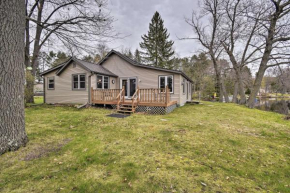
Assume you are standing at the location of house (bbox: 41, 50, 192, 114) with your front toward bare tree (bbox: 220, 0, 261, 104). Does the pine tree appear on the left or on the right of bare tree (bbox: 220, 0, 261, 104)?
left

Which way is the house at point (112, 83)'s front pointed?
toward the camera

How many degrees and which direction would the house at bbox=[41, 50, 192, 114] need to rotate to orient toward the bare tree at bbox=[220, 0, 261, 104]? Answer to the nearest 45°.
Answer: approximately 90° to its left

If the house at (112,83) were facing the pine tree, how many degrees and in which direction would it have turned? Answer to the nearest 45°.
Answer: approximately 135° to its left

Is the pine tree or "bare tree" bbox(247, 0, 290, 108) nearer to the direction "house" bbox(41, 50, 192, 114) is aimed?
the bare tree

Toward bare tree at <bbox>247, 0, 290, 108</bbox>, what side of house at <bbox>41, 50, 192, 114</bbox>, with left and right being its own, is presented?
left
